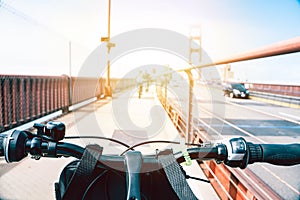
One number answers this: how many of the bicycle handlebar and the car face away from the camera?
1

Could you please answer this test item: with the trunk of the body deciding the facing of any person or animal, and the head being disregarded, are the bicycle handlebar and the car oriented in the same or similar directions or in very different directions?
very different directions

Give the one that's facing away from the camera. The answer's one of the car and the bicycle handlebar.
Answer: the bicycle handlebar

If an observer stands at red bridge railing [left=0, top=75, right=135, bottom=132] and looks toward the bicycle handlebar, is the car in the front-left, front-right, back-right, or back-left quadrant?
back-left

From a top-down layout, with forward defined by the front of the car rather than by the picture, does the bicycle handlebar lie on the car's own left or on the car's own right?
on the car's own right

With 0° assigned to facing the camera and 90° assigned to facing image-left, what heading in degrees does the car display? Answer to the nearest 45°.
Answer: approximately 315°

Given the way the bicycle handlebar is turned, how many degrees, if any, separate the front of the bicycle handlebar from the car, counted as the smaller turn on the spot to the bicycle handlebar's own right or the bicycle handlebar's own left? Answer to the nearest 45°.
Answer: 0° — it already faces it

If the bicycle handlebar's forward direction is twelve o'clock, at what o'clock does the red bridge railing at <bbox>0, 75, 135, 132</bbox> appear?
The red bridge railing is roughly at 11 o'clock from the bicycle handlebar.

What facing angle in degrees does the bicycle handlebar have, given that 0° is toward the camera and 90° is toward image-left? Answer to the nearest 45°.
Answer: approximately 180°

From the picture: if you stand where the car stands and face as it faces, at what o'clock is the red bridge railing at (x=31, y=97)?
The red bridge railing is roughly at 2 o'clock from the car.
